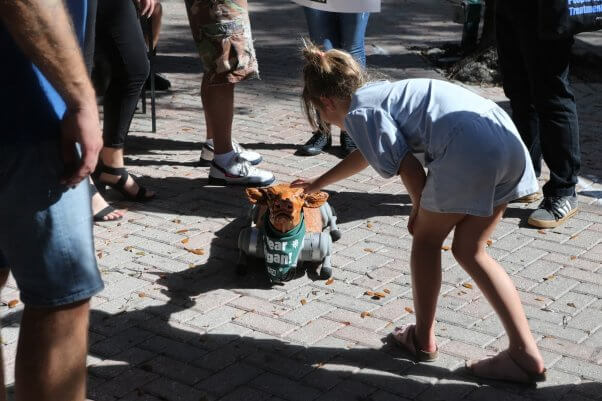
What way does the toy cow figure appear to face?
toward the camera

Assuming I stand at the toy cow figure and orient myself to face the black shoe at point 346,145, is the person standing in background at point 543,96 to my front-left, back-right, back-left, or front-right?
front-right

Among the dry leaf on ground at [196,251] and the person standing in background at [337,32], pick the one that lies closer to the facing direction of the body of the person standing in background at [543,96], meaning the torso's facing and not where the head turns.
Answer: the dry leaf on ground

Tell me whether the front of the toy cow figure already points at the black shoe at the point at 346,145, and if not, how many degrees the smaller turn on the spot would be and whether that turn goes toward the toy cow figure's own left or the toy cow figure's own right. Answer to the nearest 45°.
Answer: approximately 180°

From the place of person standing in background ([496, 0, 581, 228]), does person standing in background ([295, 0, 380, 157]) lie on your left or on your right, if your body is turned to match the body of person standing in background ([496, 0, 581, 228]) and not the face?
on your right

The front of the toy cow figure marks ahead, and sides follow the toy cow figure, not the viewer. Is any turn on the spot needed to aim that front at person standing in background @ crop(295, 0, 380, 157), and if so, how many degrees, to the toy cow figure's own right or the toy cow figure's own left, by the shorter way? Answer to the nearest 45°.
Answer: approximately 180°

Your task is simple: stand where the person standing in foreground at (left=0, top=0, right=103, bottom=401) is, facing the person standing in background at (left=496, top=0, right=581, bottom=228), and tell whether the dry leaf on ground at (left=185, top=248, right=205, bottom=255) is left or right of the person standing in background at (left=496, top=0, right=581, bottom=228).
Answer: left

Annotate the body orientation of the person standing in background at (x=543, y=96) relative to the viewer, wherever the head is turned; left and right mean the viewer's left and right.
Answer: facing the viewer and to the left of the viewer

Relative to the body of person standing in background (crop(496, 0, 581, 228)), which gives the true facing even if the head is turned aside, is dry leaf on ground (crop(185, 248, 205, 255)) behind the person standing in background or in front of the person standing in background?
in front

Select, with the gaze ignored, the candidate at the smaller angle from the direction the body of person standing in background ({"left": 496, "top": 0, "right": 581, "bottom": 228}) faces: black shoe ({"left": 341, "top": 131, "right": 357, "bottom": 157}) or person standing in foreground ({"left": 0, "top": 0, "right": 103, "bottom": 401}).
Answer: the person standing in foreground

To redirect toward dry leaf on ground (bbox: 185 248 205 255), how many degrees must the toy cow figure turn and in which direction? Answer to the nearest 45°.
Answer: approximately 135° to its right
